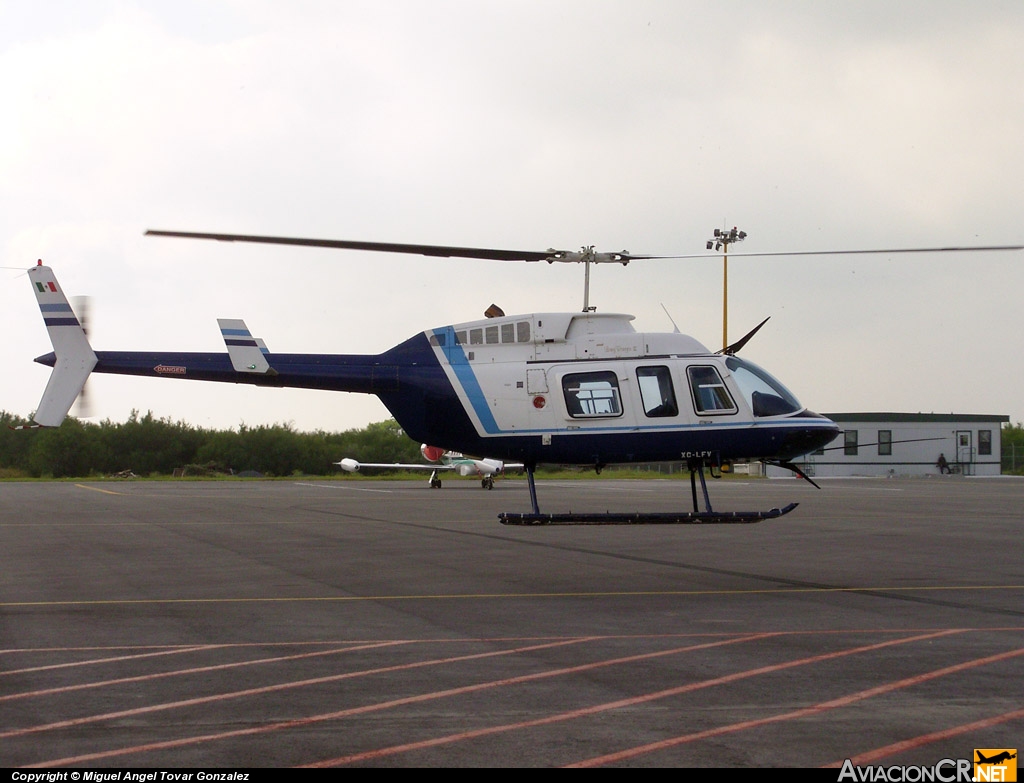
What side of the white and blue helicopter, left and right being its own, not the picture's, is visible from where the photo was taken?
right
